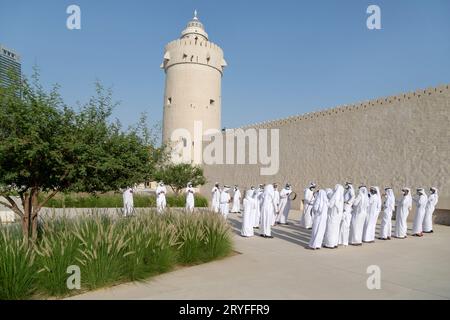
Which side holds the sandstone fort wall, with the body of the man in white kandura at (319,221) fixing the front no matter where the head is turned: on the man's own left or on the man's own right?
on the man's own right

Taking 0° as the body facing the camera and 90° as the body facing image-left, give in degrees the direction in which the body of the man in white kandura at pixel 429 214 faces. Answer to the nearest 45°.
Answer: approximately 45°

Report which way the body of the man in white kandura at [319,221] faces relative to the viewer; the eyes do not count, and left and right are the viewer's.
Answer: facing away from the viewer and to the left of the viewer

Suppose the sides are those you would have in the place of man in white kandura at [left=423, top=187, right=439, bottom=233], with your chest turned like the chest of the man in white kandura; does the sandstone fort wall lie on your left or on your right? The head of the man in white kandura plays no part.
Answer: on your right

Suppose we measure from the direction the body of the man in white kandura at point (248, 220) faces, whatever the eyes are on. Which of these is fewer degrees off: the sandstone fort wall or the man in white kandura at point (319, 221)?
the sandstone fort wall

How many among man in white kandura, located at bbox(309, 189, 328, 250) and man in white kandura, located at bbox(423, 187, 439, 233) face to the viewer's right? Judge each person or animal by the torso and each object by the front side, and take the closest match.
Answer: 0

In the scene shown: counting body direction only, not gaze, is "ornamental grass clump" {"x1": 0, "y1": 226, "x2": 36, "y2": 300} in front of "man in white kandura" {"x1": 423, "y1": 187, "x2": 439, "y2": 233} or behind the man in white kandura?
in front

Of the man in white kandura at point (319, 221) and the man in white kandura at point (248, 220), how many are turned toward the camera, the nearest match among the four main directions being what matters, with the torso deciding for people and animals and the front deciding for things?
0
